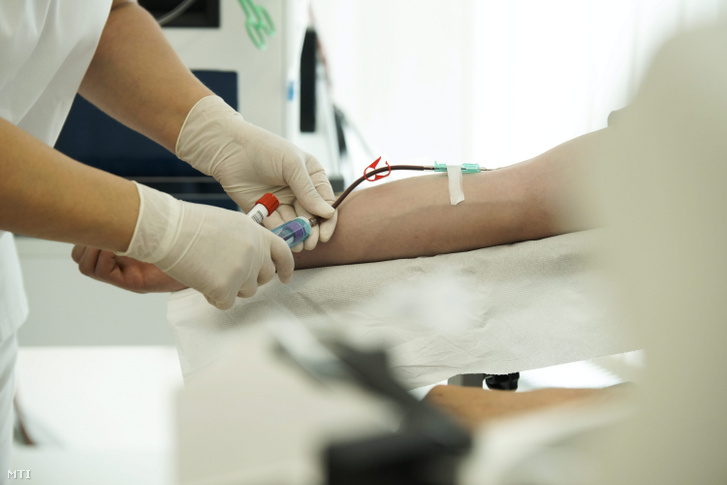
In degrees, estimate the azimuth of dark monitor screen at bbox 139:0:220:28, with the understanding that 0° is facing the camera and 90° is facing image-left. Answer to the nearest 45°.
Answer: approximately 0°

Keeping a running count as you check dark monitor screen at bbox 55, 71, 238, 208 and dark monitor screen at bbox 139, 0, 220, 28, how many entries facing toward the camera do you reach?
2

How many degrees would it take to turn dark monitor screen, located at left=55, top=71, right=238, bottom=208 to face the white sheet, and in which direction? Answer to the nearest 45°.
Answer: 0° — it already faces it

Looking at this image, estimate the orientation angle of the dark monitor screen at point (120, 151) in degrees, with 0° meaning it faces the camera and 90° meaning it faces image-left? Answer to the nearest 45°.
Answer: approximately 0°

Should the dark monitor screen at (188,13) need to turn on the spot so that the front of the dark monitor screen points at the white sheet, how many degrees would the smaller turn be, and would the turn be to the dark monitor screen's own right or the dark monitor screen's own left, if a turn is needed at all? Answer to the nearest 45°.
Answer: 0° — it already faces it
